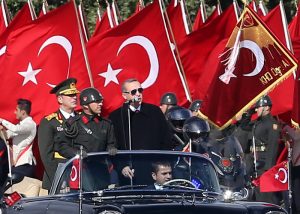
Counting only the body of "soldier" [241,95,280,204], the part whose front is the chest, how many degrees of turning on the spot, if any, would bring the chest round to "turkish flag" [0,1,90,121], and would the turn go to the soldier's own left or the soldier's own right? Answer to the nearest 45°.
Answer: approximately 45° to the soldier's own right

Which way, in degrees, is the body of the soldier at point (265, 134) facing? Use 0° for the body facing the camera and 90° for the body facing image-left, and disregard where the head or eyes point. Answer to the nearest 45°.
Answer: approximately 45°

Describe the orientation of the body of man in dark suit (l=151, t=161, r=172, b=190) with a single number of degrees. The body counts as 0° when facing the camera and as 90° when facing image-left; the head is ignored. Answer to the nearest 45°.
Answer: approximately 315°

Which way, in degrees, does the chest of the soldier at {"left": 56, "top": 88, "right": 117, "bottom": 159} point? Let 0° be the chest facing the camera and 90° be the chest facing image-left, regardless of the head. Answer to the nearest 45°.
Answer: approximately 315°

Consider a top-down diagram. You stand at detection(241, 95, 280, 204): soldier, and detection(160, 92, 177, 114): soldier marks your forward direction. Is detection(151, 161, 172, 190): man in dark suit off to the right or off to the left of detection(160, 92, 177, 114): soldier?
left
